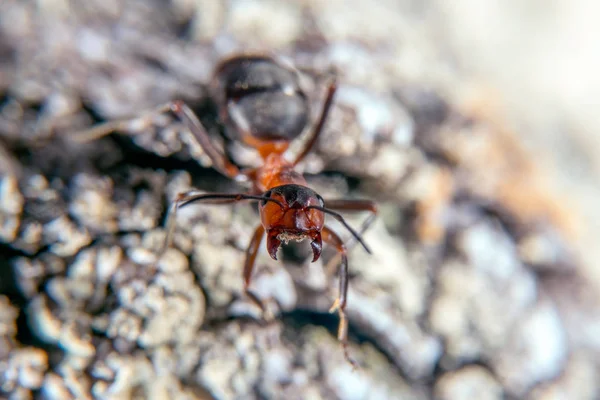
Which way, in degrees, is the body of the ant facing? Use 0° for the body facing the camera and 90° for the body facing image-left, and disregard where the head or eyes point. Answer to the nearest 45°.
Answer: approximately 0°
